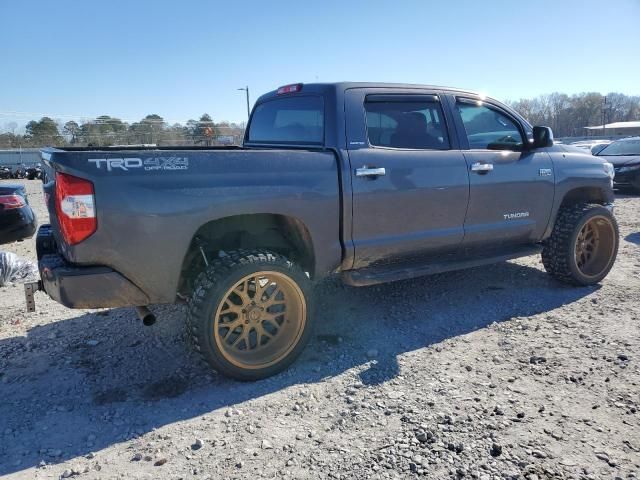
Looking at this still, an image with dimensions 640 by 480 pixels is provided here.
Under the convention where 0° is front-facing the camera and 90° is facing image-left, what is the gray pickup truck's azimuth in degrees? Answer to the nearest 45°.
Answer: approximately 225°

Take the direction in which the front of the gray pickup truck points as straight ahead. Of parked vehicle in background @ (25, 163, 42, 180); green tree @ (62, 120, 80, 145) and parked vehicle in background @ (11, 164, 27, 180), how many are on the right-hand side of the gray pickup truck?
0

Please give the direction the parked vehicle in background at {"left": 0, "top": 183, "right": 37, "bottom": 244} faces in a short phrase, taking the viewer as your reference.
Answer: facing away from the viewer and to the left of the viewer

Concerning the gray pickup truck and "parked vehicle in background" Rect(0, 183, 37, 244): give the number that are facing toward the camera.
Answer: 0

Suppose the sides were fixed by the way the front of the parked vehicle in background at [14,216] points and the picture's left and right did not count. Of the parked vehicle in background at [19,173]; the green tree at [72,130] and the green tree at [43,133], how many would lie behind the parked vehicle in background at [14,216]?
0

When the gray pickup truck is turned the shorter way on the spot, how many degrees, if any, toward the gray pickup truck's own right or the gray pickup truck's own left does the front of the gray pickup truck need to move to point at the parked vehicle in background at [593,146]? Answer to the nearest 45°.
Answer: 0° — it already faces it

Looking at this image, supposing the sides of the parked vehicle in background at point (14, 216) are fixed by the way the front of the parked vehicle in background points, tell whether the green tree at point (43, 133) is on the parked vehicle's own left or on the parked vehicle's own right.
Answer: on the parked vehicle's own right

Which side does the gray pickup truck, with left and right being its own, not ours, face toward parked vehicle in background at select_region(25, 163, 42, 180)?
left

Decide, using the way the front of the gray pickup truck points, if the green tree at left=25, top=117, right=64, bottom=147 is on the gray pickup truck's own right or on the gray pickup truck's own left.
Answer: on the gray pickup truck's own left

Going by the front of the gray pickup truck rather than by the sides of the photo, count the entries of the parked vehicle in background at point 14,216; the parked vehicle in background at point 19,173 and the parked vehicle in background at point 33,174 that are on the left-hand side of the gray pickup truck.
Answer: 3

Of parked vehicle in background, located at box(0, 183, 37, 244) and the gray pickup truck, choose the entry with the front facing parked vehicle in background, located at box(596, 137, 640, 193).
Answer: the gray pickup truck

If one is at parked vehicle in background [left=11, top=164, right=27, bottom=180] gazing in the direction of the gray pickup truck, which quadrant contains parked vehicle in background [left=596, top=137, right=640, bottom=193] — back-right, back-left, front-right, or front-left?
front-left

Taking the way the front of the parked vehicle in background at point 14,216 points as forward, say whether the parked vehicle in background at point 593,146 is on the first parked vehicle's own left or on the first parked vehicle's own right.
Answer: on the first parked vehicle's own right
